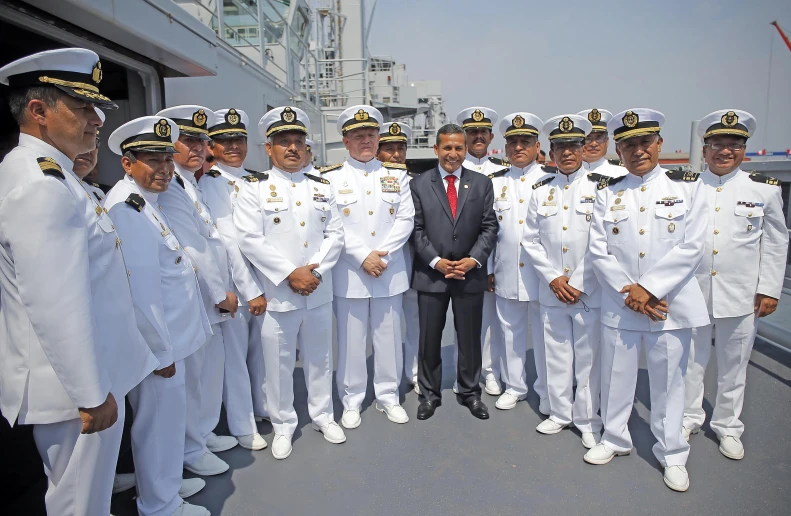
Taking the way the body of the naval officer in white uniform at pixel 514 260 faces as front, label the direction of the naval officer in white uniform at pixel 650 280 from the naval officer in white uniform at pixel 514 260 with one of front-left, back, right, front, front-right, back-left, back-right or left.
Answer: front-left

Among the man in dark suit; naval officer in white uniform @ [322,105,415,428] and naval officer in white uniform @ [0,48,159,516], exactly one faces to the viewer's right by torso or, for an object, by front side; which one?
naval officer in white uniform @ [0,48,159,516]

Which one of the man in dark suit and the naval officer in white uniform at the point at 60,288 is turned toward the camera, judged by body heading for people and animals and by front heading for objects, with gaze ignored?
the man in dark suit

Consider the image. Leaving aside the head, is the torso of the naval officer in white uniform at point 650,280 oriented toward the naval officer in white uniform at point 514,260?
no

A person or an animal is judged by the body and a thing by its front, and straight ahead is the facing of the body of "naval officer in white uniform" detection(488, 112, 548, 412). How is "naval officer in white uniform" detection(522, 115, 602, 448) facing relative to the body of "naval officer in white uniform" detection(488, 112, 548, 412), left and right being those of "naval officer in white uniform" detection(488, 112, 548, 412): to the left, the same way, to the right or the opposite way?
the same way

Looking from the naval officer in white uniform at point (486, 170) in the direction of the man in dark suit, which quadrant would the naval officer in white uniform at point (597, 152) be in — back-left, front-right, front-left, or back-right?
back-left

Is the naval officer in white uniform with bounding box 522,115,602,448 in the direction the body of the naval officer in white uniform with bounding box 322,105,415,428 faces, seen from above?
no

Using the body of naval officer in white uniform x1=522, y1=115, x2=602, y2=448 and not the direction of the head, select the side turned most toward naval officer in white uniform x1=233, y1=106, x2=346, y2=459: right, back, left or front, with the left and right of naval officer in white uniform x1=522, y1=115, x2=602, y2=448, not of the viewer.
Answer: right

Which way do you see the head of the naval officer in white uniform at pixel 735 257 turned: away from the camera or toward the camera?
toward the camera

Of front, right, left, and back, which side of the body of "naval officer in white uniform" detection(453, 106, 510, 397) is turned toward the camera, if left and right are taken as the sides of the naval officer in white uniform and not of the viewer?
front

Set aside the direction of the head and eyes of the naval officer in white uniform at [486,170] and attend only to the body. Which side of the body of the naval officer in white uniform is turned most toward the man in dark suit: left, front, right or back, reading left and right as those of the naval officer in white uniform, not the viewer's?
front

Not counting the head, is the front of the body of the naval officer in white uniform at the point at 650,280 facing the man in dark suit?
no

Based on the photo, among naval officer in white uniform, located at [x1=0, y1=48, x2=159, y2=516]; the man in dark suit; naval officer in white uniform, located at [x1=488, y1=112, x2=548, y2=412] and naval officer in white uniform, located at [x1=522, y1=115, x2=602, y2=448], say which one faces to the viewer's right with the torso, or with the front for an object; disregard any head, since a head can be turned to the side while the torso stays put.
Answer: naval officer in white uniform, located at [x1=0, y1=48, x2=159, y2=516]

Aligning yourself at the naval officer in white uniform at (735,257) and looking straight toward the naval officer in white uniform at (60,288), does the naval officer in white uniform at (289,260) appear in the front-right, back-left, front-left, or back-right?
front-right

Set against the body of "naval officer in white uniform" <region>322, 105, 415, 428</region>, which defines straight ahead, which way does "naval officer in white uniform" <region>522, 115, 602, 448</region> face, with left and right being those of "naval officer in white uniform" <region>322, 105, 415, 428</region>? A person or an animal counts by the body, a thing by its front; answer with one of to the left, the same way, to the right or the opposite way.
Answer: the same way

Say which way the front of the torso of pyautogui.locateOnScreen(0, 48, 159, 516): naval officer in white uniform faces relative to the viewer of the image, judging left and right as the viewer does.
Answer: facing to the right of the viewer

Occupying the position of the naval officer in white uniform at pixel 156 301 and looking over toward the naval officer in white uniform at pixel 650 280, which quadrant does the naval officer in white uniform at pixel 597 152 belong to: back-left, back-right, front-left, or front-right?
front-left

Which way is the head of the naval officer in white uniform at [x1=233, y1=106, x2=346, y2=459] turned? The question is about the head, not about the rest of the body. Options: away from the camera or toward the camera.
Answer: toward the camera

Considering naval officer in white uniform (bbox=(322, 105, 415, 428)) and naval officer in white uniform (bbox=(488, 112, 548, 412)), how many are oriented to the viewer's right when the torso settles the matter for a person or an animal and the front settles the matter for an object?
0

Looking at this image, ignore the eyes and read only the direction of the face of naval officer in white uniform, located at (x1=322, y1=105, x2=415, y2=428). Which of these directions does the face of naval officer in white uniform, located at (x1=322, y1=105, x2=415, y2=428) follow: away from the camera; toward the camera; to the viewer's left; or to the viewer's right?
toward the camera

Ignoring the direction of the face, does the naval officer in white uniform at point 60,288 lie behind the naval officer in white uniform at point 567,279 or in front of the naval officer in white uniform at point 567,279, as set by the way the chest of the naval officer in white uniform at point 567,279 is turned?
in front
